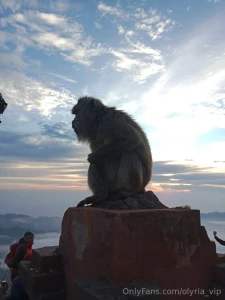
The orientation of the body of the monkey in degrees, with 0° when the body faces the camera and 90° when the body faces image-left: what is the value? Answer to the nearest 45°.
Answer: approximately 90°
